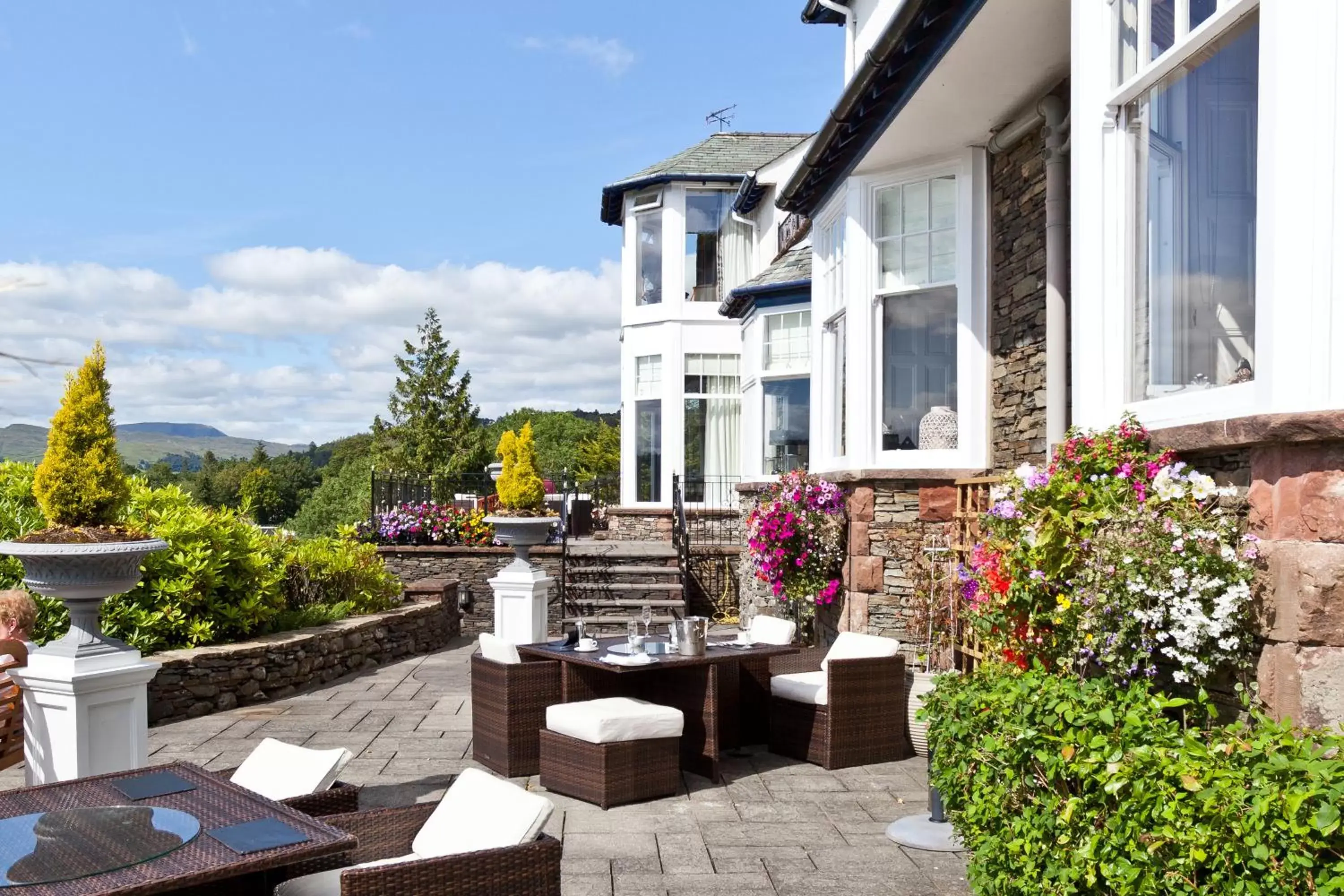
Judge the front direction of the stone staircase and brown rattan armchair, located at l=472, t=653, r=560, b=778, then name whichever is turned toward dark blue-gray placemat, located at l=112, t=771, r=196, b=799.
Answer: the stone staircase

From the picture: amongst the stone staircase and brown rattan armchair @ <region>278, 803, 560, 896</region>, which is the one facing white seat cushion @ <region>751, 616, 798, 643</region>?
the stone staircase

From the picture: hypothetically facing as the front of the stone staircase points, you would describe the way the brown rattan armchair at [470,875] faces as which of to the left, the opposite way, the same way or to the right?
to the right

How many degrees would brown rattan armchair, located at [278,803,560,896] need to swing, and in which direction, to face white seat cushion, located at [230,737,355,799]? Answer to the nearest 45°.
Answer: approximately 45° to its right

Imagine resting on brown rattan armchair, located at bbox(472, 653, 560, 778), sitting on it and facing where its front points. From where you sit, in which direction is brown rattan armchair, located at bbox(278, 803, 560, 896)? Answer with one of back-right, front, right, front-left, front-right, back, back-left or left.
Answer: back-right

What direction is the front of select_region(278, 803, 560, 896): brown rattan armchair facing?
to the viewer's left

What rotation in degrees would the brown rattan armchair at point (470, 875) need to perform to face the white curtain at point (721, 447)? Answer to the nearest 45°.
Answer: approximately 90° to its right

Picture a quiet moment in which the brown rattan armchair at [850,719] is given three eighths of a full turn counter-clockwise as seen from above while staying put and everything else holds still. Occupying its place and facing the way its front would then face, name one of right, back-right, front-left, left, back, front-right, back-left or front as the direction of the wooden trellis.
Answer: front-left

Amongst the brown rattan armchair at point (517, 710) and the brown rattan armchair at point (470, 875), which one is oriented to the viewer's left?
the brown rattan armchair at point (470, 875)

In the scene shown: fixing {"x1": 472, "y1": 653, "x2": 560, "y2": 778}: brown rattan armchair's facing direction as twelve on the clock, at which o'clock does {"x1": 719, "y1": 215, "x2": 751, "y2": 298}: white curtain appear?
The white curtain is roughly at 11 o'clock from the brown rattan armchair.

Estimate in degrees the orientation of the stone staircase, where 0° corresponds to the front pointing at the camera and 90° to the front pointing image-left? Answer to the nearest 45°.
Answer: approximately 0°

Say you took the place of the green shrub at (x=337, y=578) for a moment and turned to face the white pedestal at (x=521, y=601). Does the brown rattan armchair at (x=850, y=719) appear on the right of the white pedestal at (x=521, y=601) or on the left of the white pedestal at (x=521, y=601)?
right
